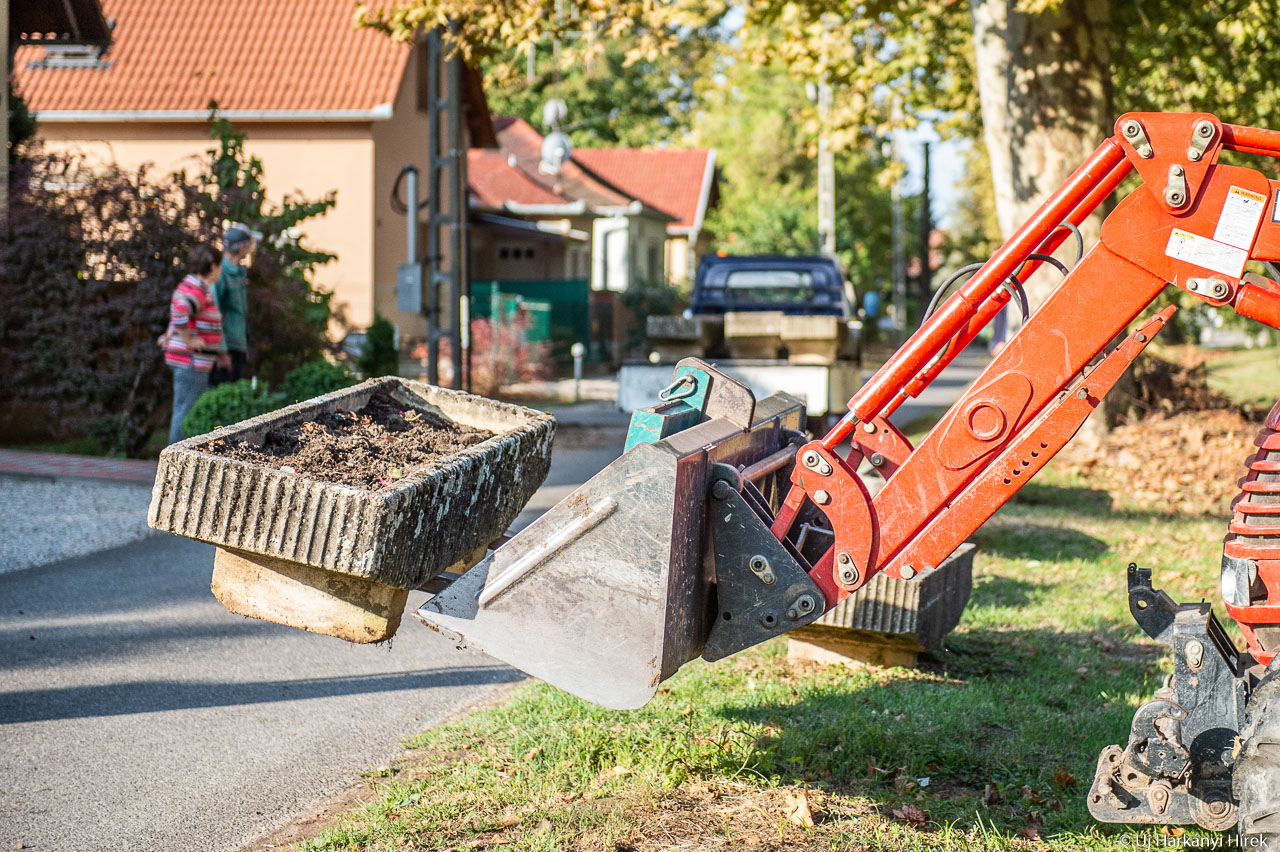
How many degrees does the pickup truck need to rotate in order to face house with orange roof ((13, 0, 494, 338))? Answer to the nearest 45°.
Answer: approximately 45° to its left

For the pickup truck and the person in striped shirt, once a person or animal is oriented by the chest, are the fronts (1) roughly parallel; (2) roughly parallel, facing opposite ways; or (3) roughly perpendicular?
roughly perpendicular

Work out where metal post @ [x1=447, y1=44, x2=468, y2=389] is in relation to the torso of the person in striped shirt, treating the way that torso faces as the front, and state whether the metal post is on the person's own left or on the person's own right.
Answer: on the person's own left

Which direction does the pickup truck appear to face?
away from the camera

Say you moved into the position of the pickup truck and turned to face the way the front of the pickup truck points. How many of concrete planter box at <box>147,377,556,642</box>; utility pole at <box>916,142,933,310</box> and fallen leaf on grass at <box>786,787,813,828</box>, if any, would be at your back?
2

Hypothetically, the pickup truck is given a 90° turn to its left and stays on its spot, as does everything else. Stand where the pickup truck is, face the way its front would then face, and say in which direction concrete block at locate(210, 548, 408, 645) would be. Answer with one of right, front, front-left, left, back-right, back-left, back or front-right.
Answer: left

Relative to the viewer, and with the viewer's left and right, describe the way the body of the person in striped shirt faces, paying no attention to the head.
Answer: facing to the right of the viewer

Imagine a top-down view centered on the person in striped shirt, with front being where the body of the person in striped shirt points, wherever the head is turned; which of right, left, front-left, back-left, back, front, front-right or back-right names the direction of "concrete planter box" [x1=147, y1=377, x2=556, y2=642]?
right

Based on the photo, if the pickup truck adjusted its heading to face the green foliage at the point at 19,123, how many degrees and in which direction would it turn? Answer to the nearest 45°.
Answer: approximately 45° to its left

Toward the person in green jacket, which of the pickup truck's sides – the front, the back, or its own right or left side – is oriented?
left

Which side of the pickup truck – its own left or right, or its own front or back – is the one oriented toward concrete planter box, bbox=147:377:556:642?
back

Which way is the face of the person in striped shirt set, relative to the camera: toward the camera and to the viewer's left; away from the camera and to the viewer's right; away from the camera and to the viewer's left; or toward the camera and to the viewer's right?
away from the camera and to the viewer's right

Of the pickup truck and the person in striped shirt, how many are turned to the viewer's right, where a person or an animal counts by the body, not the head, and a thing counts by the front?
1

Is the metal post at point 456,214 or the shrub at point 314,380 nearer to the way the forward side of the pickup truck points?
the metal post
